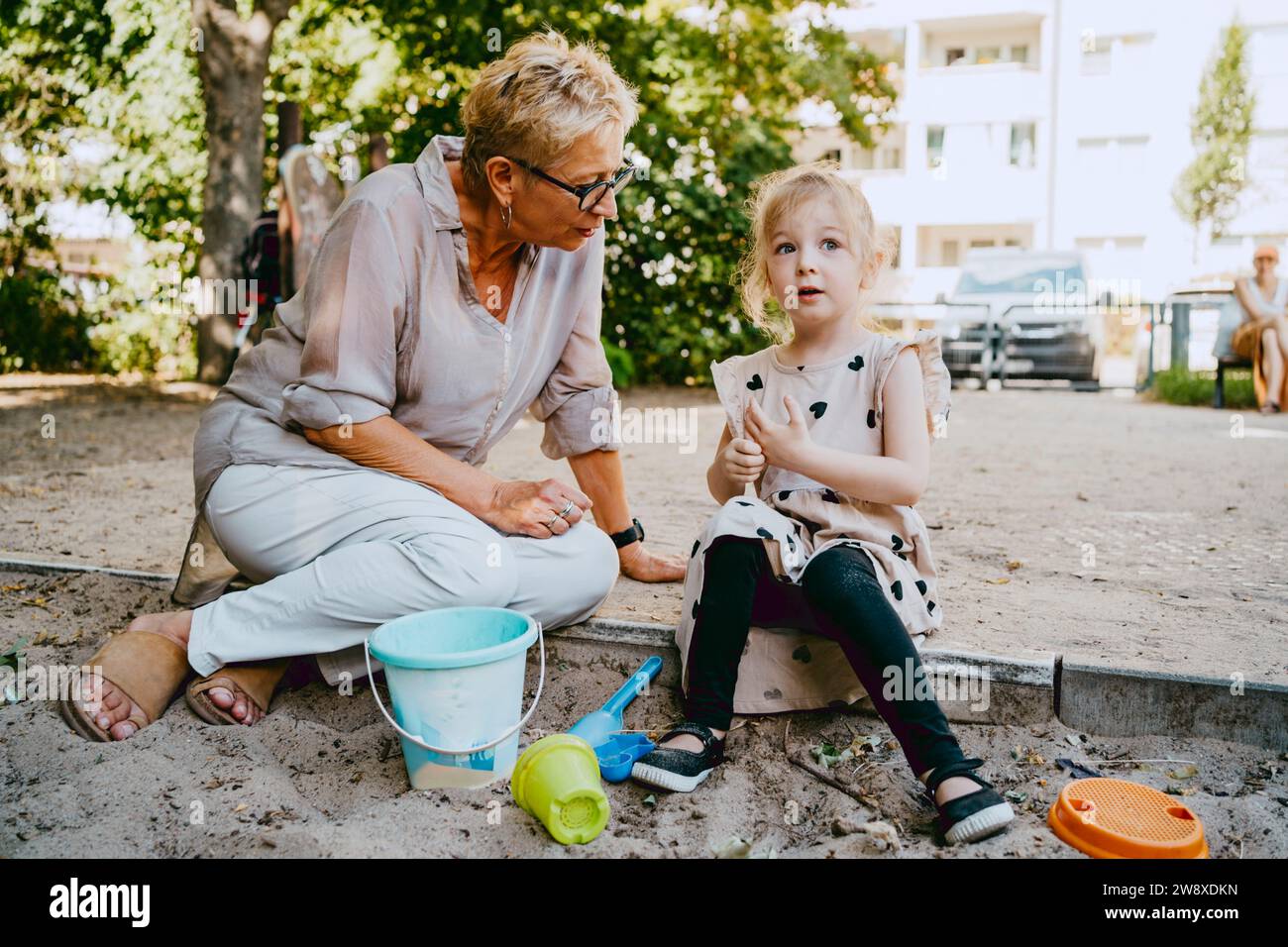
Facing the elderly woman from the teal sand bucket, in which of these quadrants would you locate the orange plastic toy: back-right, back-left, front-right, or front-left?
back-right

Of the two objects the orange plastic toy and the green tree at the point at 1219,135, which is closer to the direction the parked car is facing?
the orange plastic toy

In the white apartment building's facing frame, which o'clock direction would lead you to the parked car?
The parked car is roughly at 12 o'clock from the white apartment building.

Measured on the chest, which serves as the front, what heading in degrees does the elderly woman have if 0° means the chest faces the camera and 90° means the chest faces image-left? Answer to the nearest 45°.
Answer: approximately 315°

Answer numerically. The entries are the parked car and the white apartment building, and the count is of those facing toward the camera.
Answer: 2
